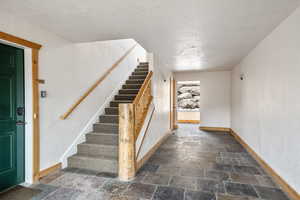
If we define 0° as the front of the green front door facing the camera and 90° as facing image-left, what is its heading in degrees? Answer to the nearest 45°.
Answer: approximately 315°

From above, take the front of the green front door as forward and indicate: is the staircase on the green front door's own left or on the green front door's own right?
on the green front door's own left
